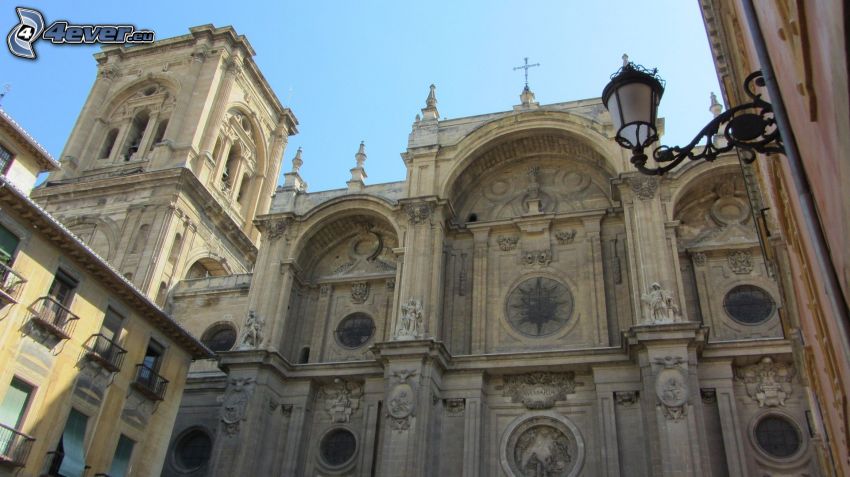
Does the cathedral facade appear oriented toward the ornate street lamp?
yes

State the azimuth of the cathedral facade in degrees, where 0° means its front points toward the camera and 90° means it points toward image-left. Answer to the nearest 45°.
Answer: approximately 0°
